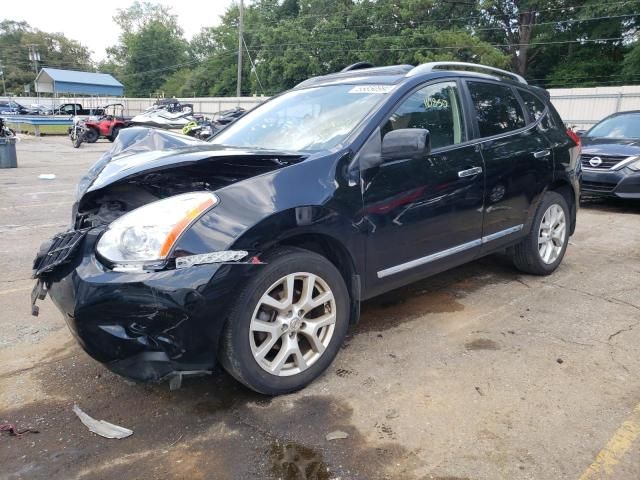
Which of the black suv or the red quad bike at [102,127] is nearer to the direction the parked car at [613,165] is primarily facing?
the black suv

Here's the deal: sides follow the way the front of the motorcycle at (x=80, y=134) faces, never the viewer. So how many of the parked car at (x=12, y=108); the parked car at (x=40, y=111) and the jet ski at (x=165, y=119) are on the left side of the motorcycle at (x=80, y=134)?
1

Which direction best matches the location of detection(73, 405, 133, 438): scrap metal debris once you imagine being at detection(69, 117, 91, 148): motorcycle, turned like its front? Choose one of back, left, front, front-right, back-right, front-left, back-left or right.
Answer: front-left

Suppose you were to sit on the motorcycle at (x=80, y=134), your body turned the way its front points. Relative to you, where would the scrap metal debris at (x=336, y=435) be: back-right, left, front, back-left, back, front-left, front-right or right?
front-left

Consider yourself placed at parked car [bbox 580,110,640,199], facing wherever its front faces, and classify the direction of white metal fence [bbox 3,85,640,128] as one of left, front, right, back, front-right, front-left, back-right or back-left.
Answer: back-right

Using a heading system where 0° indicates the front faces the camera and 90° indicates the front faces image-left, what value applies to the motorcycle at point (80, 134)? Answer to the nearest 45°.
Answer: approximately 45°

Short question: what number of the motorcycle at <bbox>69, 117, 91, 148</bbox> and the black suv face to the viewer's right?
0

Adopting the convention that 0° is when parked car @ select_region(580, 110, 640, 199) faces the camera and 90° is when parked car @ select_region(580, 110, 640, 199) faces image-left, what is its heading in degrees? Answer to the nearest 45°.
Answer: approximately 45°

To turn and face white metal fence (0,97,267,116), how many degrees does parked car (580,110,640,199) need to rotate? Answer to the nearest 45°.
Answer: approximately 90° to its right

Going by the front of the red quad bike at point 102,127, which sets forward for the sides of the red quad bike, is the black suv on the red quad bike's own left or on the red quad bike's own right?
on the red quad bike's own left

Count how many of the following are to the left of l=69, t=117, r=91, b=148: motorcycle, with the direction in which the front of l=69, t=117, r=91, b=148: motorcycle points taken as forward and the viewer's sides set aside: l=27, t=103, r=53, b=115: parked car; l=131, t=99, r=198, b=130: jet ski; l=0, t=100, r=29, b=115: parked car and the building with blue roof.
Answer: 1

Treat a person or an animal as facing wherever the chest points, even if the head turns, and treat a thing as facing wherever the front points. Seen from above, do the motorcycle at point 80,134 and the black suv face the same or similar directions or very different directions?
same or similar directions

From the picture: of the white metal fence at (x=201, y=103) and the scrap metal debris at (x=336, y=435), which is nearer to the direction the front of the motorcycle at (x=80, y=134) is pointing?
the scrap metal debris

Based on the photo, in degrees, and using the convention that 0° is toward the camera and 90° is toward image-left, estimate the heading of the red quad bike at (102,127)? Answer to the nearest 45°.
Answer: approximately 45°

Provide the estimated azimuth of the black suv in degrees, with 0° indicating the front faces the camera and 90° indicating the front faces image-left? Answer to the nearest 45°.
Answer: approximately 45°

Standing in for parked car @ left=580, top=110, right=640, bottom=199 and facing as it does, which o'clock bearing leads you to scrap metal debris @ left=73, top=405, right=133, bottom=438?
The scrap metal debris is roughly at 11 o'clock from the parked car.

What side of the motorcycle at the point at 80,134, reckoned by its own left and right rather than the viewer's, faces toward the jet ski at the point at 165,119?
left

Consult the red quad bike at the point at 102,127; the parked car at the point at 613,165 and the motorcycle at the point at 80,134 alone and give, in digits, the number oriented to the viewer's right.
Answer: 0
